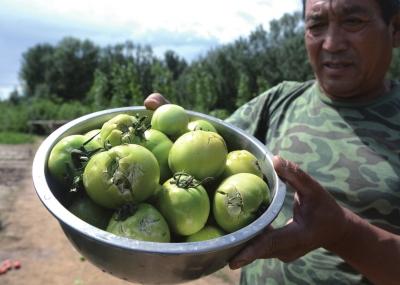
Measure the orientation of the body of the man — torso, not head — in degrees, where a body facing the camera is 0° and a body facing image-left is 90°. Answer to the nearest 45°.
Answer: approximately 45°
